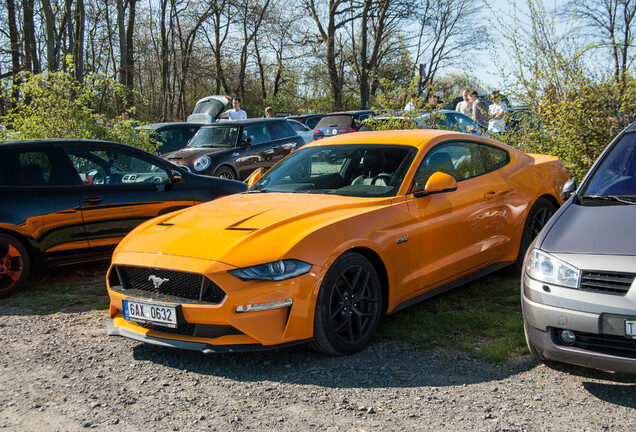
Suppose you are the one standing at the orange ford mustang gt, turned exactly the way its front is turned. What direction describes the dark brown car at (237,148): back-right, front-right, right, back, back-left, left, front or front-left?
back-right

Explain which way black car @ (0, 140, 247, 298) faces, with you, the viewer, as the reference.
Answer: facing away from the viewer and to the right of the viewer

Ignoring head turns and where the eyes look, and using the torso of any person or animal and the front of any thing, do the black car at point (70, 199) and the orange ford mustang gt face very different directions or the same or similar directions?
very different directions

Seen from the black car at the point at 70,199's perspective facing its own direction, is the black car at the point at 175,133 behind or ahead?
ahead

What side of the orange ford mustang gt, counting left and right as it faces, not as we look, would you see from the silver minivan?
left

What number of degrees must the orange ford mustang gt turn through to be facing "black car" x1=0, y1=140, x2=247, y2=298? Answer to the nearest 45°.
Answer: approximately 90° to its right

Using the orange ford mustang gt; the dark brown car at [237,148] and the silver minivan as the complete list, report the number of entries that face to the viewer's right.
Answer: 0

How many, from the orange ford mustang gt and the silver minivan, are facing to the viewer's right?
0

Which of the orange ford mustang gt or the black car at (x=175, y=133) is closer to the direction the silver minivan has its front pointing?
the orange ford mustang gt

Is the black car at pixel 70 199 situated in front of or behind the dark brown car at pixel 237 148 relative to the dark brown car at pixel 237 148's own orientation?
in front

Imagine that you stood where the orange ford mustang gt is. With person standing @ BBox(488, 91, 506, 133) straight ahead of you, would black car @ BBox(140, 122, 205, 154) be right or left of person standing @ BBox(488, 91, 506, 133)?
left

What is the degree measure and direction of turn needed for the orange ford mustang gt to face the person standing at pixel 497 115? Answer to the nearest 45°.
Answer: approximately 180°

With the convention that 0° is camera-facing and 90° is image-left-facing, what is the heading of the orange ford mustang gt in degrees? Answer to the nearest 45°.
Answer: approximately 45°

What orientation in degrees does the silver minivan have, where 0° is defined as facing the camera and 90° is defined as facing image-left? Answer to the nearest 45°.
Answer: approximately 45°
